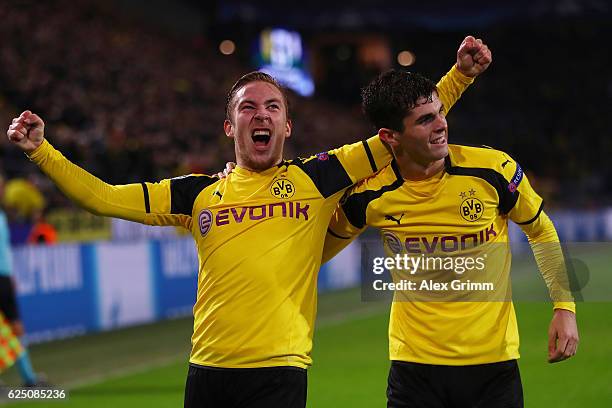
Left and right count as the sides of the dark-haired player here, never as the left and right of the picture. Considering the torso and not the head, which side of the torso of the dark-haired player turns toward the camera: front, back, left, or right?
front

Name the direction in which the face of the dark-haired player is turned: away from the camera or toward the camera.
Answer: toward the camera
